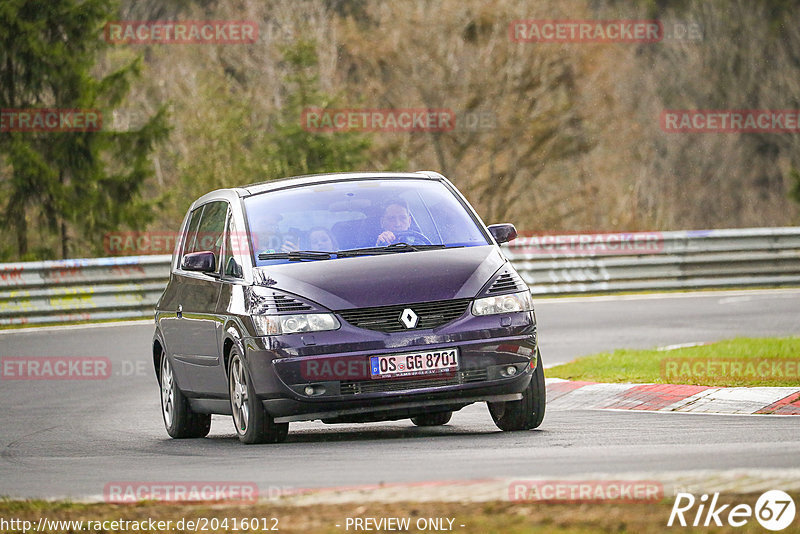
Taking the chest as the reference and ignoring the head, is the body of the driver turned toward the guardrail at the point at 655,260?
no

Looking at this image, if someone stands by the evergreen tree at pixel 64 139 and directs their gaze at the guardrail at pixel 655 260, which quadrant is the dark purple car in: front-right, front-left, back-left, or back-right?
front-right

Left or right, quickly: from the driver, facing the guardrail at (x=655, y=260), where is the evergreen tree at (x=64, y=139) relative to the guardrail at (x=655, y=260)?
left

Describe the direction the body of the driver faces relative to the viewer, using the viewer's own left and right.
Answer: facing the viewer

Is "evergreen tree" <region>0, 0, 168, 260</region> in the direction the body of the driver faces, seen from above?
no
